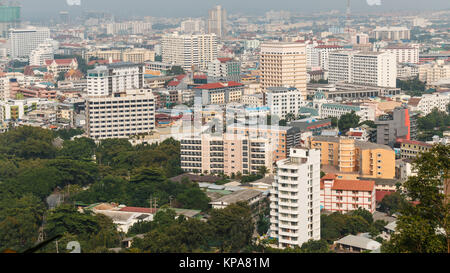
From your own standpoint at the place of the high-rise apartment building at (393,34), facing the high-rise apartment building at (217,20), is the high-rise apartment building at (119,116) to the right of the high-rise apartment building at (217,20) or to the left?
left

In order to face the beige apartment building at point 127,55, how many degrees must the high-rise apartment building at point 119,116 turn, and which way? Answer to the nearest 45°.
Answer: approximately 180°

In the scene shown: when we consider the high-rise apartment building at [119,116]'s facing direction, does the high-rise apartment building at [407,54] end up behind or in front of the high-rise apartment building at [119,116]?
behind

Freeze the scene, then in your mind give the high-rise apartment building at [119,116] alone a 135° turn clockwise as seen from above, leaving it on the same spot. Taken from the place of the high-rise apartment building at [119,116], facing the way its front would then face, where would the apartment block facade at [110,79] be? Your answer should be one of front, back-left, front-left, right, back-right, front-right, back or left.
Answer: front-right

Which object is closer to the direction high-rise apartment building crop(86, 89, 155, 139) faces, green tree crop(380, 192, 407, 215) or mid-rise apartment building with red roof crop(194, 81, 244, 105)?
the green tree

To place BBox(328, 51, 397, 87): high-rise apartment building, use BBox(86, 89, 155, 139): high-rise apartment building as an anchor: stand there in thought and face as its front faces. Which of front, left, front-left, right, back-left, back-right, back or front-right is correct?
back-left

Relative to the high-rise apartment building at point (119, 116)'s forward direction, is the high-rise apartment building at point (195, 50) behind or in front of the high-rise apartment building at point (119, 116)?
behind

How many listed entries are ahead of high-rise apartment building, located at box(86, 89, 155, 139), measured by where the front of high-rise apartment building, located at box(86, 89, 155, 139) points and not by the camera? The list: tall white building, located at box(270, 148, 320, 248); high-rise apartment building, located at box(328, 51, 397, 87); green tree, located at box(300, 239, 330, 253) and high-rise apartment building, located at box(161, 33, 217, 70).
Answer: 2

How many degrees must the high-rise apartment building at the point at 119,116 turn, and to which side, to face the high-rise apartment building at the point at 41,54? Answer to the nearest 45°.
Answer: approximately 180°

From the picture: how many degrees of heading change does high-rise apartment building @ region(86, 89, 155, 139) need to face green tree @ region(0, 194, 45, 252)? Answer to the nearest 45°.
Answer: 0° — it already faces it

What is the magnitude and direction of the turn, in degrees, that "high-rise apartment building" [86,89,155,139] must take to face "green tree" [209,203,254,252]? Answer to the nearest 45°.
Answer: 0° — it already faces it

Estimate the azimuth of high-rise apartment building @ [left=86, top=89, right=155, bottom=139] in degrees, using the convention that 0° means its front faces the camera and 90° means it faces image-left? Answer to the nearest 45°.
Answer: approximately 0°

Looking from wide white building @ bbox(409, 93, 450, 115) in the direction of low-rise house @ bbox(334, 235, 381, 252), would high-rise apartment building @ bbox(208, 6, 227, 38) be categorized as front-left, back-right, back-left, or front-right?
back-right

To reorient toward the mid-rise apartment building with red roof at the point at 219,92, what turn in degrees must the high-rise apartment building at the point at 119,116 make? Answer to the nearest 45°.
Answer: approximately 135° to its left

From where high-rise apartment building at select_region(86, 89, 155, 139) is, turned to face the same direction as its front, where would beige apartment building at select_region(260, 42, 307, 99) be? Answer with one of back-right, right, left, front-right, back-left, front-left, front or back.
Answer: back-left

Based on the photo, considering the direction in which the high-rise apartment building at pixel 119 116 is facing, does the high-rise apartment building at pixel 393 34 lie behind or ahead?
behind
